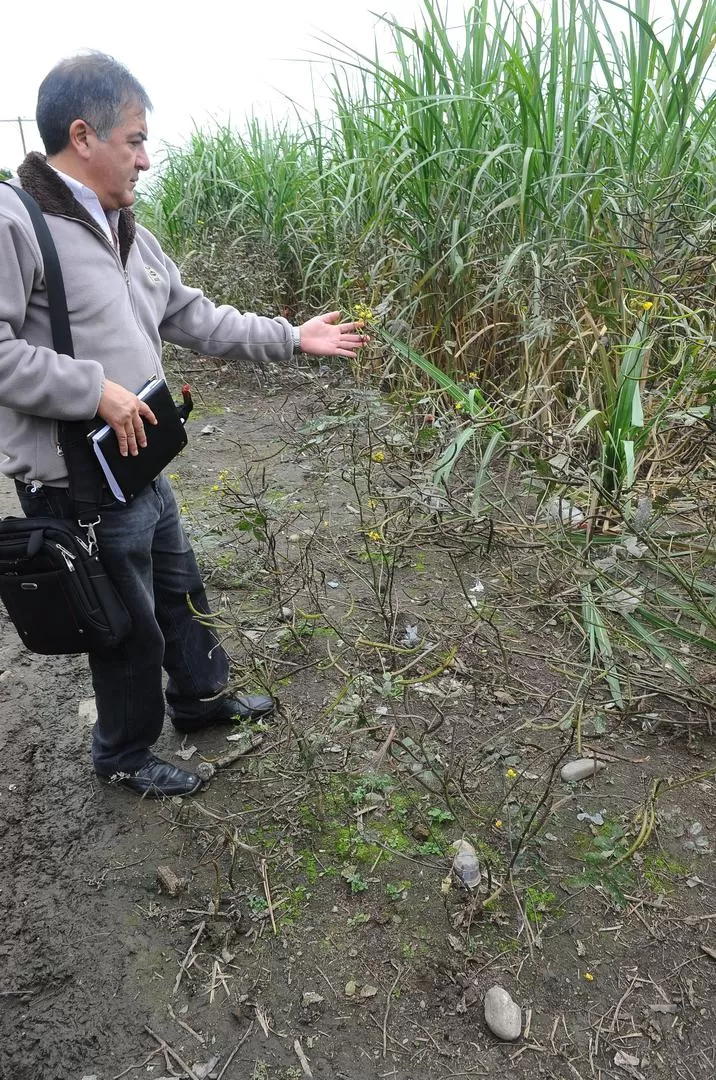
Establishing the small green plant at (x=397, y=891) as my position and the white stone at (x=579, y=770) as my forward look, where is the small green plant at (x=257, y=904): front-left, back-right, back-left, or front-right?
back-left

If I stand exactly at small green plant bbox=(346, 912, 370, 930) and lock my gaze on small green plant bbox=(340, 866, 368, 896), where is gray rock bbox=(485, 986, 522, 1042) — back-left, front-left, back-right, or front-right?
back-right

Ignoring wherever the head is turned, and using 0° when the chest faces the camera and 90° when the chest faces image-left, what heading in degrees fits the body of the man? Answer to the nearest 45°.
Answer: approximately 315°
